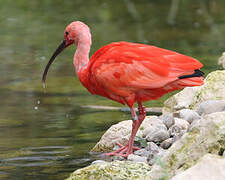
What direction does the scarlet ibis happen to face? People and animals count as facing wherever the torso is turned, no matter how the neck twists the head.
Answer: to the viewer's left

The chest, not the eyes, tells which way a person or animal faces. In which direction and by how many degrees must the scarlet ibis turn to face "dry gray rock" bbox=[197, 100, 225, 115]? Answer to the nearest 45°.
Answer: approximately 180°

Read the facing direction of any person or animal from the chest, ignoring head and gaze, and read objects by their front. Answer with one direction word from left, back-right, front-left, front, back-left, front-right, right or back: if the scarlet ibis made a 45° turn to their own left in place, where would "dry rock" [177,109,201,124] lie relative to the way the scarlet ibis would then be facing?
back

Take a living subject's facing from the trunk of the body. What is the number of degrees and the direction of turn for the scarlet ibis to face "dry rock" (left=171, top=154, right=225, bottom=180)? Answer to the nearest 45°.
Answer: approximately 90° to its left

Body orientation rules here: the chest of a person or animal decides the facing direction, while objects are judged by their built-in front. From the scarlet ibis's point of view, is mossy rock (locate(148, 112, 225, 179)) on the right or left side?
on its left
